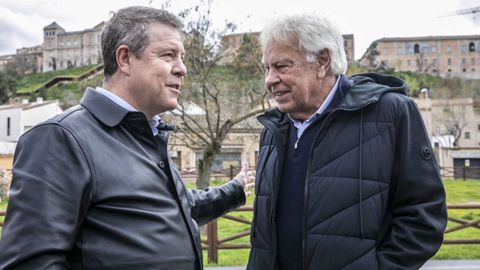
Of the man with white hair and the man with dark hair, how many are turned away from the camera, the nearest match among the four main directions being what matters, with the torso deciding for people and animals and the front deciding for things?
0

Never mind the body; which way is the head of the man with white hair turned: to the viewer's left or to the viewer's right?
to the viewer's left

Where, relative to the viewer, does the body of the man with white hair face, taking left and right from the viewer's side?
facing the viewer and to the left of the viewer

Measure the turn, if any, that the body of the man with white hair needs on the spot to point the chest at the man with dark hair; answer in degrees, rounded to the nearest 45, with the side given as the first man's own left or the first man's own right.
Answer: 0° — they already face them

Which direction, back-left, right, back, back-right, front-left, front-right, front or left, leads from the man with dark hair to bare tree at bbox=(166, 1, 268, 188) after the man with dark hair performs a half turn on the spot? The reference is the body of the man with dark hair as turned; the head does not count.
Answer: front-right

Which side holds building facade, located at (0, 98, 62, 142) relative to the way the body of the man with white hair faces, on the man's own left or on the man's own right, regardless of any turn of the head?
on the man's own right

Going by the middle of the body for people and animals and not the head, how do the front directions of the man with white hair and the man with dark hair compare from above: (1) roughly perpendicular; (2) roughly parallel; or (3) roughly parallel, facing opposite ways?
roughly perpendicular

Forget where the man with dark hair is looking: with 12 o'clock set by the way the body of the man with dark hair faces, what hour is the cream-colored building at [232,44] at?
The cream-colored building is roughly at 8 o'clock from the man with dark hair.
